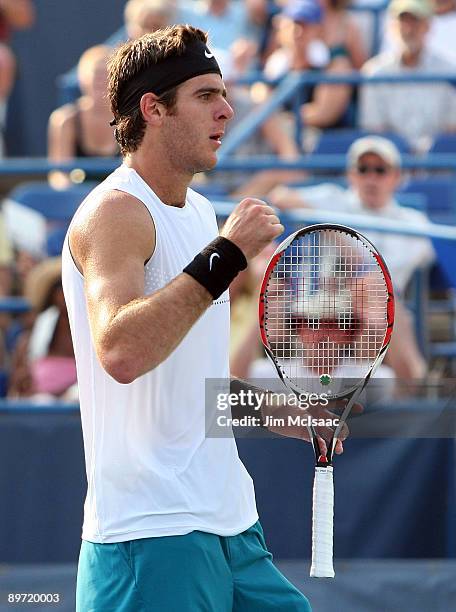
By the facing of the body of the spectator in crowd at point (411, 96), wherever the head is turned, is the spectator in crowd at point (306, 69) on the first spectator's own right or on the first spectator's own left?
on the first spectator's own right

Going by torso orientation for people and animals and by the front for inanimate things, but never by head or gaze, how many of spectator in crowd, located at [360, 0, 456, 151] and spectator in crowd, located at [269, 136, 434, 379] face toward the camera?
2

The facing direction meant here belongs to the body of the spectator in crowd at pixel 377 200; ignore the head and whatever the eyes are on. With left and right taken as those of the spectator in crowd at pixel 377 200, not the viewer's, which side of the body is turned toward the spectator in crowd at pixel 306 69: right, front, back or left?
back

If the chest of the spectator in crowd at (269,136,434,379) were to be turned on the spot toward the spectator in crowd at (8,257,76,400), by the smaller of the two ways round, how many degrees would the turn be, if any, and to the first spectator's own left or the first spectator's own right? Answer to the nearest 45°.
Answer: approximately 90° to the first spectator's own right

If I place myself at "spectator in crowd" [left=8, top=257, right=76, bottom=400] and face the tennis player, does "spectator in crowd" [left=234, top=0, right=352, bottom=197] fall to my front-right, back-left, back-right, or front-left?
back-left

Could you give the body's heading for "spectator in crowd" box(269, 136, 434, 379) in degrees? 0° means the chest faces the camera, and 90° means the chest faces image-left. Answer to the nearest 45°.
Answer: approximately 0°

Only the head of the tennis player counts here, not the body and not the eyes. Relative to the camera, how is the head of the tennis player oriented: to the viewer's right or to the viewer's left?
to the viewer's right
